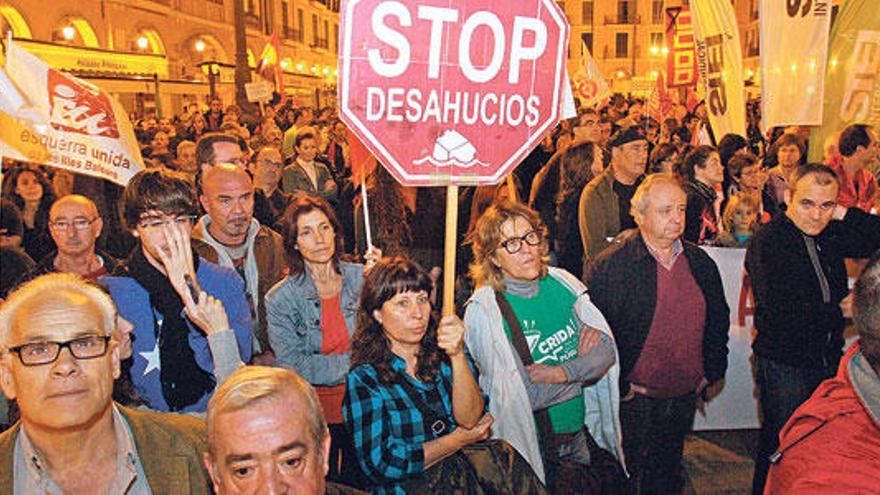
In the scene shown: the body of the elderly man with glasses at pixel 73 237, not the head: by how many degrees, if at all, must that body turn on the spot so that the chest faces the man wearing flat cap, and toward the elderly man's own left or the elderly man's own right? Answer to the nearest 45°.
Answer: approximately 90° to the elderly man's own left

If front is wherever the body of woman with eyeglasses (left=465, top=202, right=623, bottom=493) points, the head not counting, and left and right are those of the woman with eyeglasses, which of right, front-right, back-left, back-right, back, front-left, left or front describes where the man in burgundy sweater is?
left

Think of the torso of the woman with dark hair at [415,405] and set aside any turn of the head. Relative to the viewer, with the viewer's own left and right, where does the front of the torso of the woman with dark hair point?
facing the viewer and to the right of the viewer

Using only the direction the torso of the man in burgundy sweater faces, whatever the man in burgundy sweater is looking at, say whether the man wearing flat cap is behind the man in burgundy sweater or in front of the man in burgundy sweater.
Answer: behind

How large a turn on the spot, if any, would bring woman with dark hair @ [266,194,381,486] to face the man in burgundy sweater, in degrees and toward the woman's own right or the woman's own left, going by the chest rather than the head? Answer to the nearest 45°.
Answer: approximately 45° to the woman's own left

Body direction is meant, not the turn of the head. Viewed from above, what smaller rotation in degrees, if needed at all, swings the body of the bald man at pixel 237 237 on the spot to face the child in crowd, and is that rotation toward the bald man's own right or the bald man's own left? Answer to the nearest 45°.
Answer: approximately 45° to the bald man's own left

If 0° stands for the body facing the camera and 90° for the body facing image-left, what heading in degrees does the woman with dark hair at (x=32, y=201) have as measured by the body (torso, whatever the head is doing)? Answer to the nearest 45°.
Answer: approximately 0°

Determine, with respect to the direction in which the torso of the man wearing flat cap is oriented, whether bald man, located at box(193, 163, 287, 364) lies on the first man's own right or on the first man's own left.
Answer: on the first man's own right

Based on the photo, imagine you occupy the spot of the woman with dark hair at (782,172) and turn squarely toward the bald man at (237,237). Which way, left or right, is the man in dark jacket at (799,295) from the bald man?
left

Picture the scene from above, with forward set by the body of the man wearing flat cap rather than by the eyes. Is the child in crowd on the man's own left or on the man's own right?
on the man's own left

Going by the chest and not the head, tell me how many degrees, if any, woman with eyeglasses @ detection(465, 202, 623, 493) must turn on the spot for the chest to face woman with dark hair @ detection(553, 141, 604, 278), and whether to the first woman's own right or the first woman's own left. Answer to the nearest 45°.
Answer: approximately 135° to the first woman's own left

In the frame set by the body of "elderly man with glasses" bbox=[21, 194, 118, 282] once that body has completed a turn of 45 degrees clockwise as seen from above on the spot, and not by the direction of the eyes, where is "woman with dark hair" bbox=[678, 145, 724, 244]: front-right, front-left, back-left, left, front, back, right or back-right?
back-left
